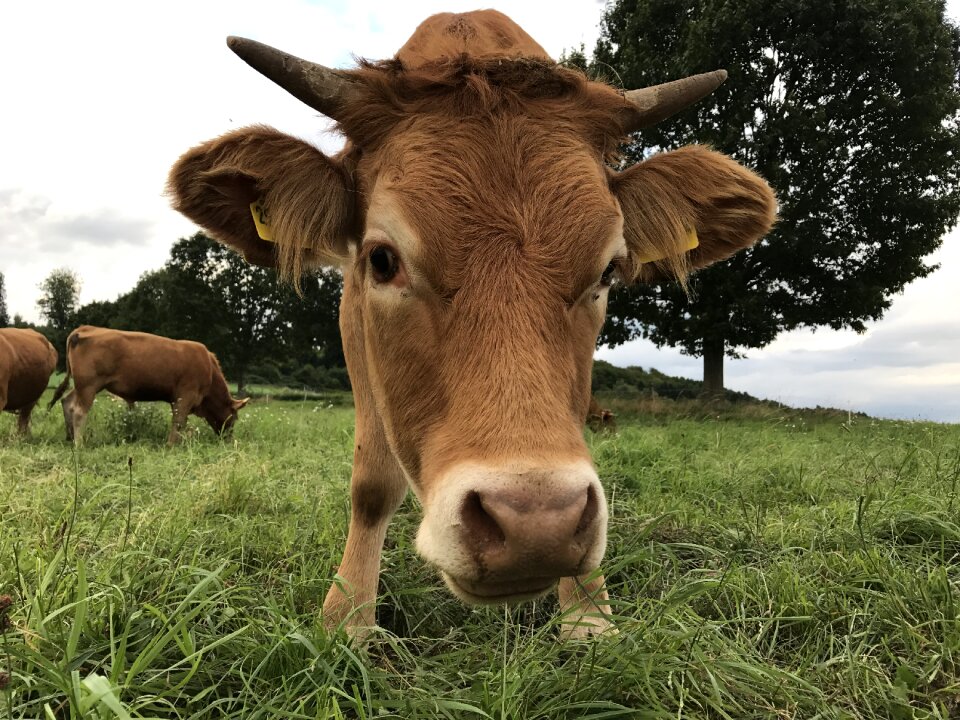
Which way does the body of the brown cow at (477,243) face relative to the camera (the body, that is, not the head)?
toward the camera

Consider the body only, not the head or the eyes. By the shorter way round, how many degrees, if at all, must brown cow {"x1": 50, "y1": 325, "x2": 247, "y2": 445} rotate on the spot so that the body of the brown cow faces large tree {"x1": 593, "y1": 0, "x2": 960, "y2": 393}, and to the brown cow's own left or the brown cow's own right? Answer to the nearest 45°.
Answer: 0° — it already faces it

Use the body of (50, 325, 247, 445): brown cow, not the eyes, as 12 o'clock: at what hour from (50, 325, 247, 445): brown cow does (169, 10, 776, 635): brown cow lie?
(169, 10, 776, 635): brown cow is roughly at 3 o'clock from (50, 325, 247, 445): brown cow.

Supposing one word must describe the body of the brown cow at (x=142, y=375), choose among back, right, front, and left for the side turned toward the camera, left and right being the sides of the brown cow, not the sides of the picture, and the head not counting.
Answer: right

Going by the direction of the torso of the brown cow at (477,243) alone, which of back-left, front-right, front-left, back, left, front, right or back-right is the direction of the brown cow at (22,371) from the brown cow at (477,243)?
back-right

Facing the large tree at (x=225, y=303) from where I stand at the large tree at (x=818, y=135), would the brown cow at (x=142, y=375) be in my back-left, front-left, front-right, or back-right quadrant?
front-left

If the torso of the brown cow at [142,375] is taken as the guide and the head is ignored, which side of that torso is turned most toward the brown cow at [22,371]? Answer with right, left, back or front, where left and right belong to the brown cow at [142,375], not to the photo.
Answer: back

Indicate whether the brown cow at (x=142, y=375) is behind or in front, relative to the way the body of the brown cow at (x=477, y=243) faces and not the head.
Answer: behind

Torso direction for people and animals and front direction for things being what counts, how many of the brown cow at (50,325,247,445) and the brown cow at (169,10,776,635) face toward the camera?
1

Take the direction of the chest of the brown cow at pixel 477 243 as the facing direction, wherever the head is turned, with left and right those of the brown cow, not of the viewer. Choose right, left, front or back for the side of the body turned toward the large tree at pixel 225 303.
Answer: back
